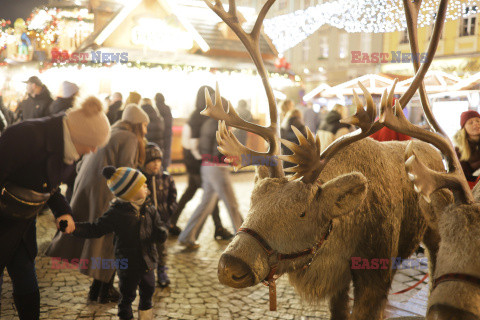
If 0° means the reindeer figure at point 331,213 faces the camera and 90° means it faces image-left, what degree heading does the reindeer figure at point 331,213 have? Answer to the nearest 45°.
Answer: approximately 45°

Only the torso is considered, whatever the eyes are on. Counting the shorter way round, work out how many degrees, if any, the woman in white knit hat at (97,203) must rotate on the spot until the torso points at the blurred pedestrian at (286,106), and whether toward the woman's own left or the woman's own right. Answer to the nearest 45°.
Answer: approximately 45° to the woman's own left

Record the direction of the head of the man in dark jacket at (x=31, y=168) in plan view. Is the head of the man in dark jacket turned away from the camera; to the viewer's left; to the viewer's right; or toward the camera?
to the viewer's right

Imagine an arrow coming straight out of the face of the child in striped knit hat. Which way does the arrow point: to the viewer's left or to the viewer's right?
to the viewer's right

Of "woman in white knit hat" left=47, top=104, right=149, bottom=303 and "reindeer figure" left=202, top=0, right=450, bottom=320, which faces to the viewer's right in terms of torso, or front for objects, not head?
the woman in white knit hat

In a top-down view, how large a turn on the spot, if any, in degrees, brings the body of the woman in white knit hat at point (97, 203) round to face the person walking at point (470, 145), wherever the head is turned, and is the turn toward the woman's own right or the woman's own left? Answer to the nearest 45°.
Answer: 0° — they already face them

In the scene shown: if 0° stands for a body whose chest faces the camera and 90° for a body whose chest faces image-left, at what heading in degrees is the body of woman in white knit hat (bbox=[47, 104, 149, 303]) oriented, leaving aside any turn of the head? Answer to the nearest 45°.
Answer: approximately 270°

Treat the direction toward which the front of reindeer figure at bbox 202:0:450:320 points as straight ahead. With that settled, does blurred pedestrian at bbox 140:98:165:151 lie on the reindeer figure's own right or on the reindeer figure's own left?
on the reindeer figure's own right

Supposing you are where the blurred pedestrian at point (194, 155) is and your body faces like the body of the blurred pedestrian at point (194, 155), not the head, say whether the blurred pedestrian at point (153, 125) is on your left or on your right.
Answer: on your left
